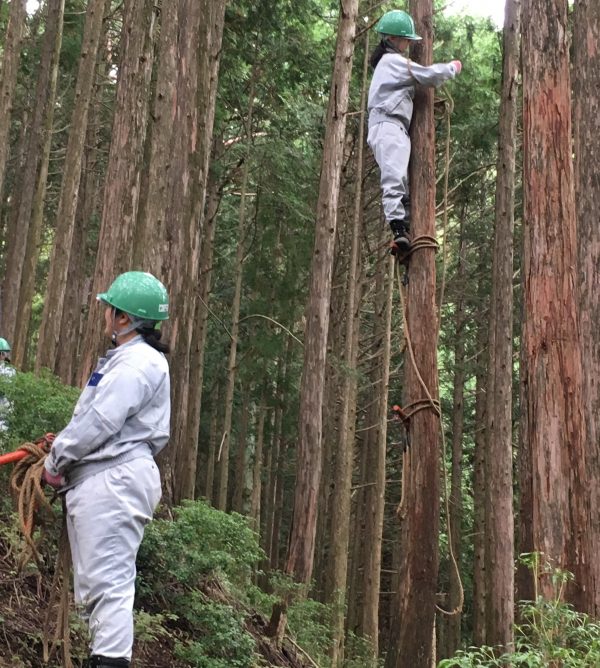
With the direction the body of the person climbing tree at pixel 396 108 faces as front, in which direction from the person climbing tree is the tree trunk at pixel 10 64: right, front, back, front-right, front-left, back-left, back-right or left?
back-left

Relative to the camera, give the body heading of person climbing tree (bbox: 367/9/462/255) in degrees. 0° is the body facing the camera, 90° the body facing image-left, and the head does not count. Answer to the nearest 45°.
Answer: approximately 270°

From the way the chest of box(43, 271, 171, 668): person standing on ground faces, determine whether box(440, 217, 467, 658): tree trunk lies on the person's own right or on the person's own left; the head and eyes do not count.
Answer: on the person's own right

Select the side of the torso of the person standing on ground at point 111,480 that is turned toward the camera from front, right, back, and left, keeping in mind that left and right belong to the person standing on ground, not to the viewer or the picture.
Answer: left
